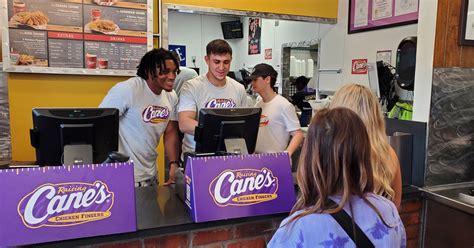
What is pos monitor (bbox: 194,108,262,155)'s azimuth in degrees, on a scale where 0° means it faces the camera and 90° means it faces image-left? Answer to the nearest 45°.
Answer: approximately 180°

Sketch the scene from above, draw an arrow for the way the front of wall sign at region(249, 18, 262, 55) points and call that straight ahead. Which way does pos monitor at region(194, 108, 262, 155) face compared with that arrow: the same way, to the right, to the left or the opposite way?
the opposite way

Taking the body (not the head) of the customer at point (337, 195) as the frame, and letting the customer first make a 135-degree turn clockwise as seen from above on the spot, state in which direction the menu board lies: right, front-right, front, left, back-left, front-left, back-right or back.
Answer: back

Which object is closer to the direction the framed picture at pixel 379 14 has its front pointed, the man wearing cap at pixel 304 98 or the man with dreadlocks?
the man with dreadlocks

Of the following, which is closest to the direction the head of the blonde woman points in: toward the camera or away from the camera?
away from the camera

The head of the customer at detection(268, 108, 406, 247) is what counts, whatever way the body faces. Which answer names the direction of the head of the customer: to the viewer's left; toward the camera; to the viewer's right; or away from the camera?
away from the camera

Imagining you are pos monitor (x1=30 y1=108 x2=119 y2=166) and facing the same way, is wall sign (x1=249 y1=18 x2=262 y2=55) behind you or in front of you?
in front

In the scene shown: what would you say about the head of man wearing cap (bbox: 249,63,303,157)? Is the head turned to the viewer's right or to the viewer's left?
to the viewer's left

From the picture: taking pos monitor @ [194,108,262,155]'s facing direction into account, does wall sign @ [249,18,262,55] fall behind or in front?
in front

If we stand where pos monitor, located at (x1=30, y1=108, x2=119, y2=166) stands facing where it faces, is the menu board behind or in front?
in front

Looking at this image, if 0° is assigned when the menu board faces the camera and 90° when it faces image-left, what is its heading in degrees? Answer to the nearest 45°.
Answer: approximately 0°

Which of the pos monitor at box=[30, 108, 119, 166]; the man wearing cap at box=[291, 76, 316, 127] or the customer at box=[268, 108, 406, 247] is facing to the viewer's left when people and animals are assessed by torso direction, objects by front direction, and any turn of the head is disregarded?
the man wearing cap

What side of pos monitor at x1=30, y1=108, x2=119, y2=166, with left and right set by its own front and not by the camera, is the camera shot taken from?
back

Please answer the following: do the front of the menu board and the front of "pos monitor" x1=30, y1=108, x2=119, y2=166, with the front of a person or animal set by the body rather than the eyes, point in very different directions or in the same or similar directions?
very different directions
